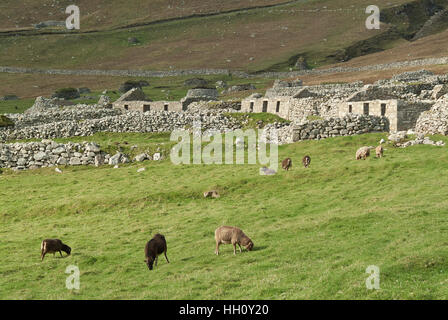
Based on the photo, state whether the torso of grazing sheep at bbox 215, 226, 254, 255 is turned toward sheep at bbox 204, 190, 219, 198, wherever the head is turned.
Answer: no

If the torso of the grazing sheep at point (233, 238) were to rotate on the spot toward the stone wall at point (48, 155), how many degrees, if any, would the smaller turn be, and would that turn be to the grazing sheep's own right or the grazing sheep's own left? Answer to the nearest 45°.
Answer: approximately 135° to the grazing sheep's own left

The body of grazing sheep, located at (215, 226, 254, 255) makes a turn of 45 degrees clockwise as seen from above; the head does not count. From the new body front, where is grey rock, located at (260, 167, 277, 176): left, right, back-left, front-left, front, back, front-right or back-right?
back-left

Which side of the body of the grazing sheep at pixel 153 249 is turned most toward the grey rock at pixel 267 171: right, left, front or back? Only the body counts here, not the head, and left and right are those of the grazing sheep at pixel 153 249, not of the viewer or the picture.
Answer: back

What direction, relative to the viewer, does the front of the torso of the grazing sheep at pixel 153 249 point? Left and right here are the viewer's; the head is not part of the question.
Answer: facing the viewer and to the left of the viewer

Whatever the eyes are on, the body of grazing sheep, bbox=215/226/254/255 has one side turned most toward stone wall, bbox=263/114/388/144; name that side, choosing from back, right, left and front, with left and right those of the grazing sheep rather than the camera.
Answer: left

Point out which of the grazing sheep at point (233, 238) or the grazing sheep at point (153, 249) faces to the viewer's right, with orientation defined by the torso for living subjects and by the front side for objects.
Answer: the grazing sheep at point (233, 238)

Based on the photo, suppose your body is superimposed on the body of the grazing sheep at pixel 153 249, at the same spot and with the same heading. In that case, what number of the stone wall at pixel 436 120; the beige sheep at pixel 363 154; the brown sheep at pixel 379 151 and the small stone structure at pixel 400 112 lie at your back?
4

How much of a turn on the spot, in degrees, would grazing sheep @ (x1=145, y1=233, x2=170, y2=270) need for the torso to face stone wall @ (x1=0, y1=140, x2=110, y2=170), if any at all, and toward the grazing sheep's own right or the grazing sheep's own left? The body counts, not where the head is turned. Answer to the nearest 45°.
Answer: approximately 135° to the grazing sheep's own right

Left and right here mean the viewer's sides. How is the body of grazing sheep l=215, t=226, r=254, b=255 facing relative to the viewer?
facing to the right of the viewer

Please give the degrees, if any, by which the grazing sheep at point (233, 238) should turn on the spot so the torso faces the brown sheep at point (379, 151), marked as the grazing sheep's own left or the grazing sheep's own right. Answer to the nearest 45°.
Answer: approximately 45° to the grazing sheep's own left

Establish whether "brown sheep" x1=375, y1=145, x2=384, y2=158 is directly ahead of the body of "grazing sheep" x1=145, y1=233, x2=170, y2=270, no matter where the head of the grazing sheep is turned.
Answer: no

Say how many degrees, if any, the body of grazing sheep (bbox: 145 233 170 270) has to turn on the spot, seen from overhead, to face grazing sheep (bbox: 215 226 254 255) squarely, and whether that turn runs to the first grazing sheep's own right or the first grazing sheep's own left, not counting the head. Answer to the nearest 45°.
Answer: approximately 135° to the first grazing sheep's own left

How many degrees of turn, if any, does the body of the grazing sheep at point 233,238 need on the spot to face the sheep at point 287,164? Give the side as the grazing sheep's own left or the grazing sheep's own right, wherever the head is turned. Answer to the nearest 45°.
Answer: approximately 90° to the grazing sheep's own left

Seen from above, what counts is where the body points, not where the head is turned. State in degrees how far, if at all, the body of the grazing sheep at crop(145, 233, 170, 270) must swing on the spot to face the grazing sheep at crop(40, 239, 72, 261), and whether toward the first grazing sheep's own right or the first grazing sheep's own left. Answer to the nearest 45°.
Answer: approximately 90° to the first grazing sheep's own right

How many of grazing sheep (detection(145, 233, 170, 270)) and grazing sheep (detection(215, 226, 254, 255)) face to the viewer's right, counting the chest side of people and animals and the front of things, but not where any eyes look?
1

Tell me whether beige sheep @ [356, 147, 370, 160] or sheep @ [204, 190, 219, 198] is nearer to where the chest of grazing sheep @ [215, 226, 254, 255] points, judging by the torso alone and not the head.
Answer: the beige sheep

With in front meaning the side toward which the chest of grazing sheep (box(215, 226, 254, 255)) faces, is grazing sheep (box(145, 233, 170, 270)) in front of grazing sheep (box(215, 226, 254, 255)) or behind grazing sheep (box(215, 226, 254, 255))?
behind
